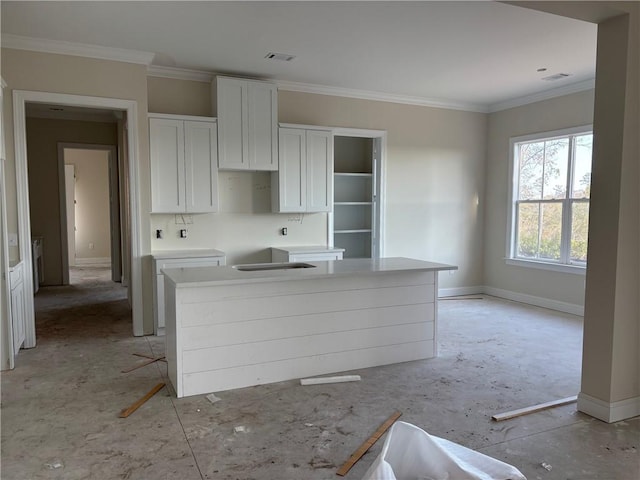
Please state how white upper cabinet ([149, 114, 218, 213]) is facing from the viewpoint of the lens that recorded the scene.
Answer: facing the viewer

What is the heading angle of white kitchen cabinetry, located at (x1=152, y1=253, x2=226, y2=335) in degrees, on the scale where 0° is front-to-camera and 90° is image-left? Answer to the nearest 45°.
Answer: approximately 0°

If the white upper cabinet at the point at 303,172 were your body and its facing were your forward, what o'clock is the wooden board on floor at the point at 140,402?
The wooden board on floor is roughly at 1 o'clock from the white upper cabinet.

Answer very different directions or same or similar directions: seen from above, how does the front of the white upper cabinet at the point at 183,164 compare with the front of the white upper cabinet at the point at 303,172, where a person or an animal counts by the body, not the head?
same or similar directions

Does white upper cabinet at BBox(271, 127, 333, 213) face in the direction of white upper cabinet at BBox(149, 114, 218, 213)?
no

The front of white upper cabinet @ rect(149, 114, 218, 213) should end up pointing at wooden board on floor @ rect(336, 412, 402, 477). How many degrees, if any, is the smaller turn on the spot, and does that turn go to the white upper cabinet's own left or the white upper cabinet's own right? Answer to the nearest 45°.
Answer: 0° — it already faces it

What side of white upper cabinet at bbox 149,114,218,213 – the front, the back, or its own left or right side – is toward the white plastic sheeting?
front

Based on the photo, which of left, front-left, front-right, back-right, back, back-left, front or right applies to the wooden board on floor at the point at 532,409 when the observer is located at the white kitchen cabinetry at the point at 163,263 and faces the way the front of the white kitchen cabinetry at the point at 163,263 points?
front-left

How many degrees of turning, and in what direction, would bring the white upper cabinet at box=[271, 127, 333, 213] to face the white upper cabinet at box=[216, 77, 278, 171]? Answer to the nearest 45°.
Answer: approximately 45° to its right

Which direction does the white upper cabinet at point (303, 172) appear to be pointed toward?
toward the camera

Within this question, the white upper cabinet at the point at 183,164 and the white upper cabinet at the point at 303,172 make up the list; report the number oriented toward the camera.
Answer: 2

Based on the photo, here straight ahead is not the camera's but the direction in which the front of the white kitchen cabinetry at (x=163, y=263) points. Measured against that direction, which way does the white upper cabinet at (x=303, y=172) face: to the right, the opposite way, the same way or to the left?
the same way

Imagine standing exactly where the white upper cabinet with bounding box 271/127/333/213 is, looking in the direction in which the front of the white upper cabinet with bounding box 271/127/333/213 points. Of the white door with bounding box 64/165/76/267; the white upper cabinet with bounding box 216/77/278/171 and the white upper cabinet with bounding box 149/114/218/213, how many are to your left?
0

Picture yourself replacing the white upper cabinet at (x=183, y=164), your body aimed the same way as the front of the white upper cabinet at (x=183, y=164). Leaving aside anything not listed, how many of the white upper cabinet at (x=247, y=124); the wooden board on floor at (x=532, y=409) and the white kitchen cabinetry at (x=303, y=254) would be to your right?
0

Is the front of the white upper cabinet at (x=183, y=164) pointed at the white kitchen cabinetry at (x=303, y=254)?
no

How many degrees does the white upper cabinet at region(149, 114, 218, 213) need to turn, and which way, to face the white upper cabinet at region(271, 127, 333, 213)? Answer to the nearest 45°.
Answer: approximately 90° to its left

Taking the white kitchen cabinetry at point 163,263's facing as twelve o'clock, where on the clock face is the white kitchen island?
The white kitchen island is roughly at 11 o'clock from the white kitchen cabinetry.
